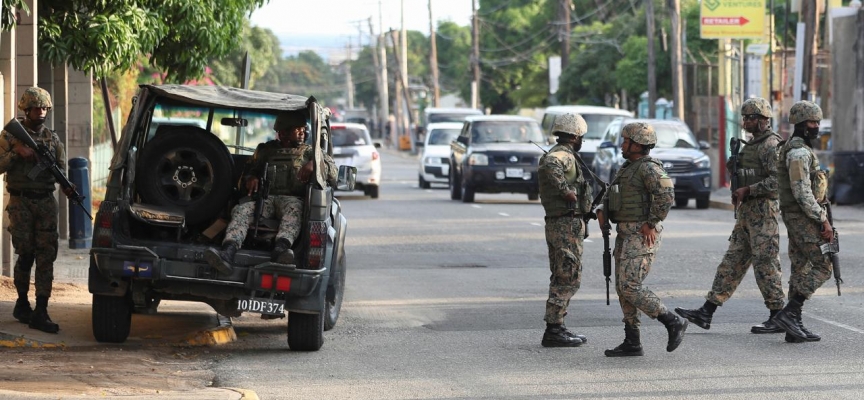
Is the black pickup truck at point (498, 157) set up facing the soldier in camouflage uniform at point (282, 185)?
yes

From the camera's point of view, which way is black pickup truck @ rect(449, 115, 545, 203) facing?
toward the camera

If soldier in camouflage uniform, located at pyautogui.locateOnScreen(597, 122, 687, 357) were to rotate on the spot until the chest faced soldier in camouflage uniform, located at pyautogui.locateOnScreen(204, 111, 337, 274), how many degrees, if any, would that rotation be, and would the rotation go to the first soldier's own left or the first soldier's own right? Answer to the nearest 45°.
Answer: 0° — they already face them

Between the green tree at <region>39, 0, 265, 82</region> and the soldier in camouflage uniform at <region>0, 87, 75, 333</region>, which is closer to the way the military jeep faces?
the green tree

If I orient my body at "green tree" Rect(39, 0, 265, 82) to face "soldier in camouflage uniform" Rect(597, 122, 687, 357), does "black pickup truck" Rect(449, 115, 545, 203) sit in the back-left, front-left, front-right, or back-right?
back-left

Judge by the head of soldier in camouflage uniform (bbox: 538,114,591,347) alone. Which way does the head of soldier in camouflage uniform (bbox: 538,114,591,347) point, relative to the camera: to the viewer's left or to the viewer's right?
to the viewer's right

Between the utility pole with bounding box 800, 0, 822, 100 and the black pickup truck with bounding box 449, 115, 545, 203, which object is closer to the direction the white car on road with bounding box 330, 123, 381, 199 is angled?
the utility pole

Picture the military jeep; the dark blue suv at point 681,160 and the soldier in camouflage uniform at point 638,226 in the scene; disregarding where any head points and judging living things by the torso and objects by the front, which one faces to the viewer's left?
the soldier in camouflage uniform

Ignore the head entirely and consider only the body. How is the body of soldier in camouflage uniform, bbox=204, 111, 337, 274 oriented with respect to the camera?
toward the camera
